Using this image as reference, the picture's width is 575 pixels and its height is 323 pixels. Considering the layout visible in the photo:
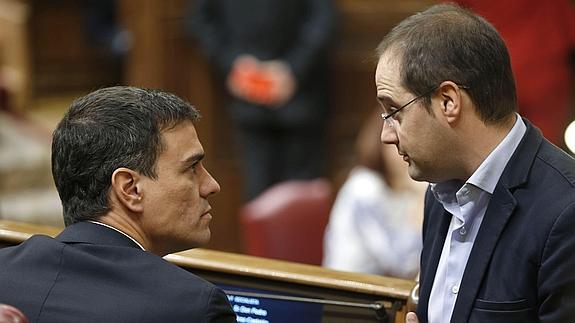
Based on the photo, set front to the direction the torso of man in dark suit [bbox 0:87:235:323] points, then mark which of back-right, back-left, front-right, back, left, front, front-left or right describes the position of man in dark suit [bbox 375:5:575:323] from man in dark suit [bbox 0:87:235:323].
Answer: front-right

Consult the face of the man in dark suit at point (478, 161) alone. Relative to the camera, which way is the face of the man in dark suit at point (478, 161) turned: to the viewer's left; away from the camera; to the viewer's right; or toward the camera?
to the viewer's left

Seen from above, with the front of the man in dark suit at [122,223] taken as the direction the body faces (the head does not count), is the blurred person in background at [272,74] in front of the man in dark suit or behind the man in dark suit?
in front

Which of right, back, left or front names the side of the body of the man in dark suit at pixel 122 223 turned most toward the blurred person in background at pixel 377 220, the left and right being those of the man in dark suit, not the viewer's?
front

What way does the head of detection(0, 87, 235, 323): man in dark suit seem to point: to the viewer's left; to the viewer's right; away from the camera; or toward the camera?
to the viewer's right

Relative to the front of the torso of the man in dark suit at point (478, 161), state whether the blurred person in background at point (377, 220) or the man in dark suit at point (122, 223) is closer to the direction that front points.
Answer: the man in dark suit

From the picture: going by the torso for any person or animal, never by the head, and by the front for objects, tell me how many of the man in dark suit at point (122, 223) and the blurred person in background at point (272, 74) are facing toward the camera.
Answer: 1

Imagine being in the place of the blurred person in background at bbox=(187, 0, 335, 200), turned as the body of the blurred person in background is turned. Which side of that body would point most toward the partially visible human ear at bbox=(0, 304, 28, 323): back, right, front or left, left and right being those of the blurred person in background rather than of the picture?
front

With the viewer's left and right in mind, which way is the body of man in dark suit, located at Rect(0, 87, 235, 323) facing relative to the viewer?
facing away from the viewer and to the right of the viewer

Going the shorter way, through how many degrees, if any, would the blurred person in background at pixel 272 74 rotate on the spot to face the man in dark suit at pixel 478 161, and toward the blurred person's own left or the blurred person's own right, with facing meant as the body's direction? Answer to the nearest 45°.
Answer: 0° — they already face them

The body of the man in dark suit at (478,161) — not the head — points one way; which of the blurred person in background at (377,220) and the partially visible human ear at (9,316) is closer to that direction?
the partially visible human ear
